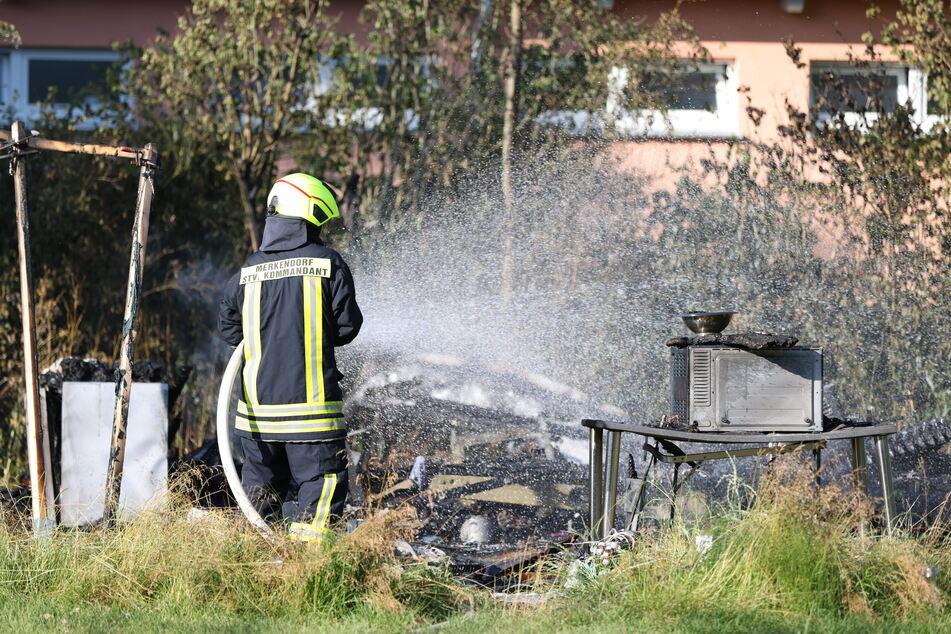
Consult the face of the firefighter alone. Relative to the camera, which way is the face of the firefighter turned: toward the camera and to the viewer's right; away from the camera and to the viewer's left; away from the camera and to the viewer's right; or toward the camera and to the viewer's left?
away from the camera and to the viewer's right

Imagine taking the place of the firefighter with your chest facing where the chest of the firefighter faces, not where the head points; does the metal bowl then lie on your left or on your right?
on your right

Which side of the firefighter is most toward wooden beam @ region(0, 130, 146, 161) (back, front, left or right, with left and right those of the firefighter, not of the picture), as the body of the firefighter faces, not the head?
left

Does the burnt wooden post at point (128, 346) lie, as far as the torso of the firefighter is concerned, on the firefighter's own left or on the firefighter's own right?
on the firefighter's own left

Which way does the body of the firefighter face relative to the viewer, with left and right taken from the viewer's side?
facing away from the viewer and to the right of the viewer

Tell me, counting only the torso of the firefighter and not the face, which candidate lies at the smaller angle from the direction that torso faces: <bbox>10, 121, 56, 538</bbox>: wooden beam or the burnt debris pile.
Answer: the burnt debris pile

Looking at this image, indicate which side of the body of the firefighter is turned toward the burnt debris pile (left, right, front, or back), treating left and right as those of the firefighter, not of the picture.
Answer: right

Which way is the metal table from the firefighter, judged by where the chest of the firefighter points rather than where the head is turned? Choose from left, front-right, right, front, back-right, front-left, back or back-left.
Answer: front-right

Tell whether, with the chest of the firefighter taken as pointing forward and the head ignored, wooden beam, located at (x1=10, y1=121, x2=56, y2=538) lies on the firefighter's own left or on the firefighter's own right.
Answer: on the firefighter's own left
